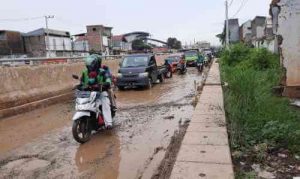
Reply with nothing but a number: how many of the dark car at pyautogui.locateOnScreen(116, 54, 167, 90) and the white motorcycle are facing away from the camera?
0

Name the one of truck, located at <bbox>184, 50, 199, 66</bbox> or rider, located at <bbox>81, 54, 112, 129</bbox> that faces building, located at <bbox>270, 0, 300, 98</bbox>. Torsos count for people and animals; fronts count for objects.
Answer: the truck

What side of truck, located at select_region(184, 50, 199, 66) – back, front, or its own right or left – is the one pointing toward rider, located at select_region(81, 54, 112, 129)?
front

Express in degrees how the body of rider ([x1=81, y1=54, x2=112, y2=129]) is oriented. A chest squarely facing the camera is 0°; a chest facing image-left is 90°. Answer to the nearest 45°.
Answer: approximately 45°

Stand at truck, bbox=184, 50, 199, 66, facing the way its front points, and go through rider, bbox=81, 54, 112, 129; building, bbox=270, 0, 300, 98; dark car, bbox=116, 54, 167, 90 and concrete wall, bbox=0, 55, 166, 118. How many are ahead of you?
4

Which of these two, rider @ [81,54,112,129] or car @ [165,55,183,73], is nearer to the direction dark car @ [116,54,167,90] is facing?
the rider

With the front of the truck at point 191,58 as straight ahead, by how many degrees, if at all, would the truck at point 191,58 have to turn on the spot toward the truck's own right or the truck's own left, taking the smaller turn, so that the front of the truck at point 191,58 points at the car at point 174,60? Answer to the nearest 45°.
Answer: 0° — it already faces it

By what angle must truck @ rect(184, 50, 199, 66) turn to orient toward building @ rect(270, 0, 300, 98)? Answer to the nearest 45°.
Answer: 0° — it already faces it

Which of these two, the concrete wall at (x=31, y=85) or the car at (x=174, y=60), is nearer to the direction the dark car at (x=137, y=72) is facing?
the concrete wall

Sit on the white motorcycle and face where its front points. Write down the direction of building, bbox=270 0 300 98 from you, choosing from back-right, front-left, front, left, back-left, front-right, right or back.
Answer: back-left
